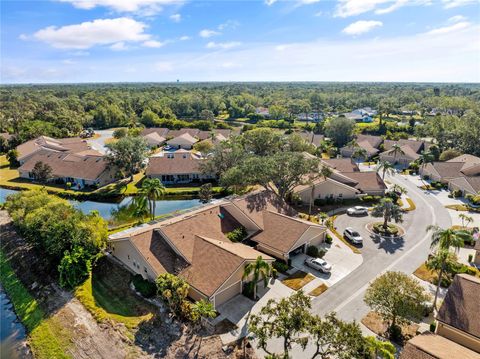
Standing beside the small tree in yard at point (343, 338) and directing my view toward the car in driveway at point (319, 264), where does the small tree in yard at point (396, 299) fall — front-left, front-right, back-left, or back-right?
front-right

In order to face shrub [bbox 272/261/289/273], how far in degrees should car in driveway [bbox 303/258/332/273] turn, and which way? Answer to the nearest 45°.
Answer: approximately 45° to its left

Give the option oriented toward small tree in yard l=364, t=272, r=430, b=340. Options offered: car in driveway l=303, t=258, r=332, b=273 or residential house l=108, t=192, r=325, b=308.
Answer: the residential house

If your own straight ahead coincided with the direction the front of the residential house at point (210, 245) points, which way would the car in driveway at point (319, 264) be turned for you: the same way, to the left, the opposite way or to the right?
the opposite way

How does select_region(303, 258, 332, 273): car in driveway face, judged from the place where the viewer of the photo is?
facing away from the viewer and to the left of the viewer

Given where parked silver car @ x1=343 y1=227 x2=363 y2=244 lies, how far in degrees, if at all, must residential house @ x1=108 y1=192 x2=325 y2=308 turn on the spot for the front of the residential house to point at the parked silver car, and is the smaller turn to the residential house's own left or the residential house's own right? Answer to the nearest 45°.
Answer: approximately 45° to the residential house's own left

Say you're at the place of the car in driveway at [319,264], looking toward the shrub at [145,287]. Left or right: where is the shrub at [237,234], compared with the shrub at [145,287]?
right

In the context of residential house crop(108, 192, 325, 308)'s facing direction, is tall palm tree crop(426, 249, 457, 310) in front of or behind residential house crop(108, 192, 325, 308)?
in front

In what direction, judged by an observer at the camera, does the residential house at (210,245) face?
facing the viewer and to the right of the viewer

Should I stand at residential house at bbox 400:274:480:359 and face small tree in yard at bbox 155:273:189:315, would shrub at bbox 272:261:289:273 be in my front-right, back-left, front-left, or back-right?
front-right

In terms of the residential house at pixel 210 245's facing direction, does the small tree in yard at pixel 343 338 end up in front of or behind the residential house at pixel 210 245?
in front
